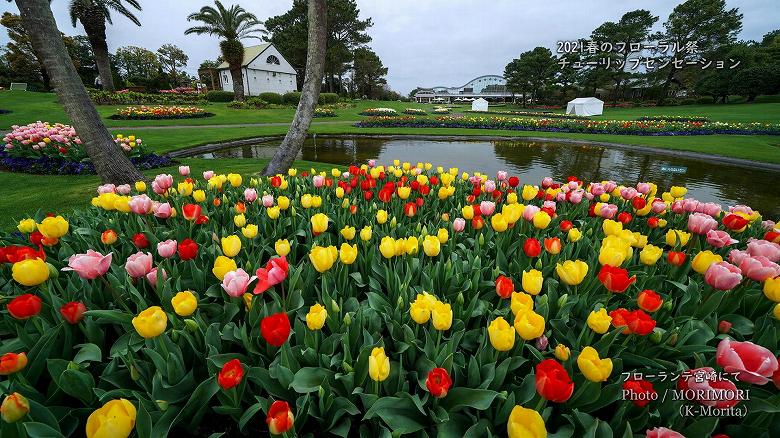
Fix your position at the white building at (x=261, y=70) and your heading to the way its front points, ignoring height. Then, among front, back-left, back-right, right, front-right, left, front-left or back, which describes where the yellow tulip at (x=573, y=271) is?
front-right

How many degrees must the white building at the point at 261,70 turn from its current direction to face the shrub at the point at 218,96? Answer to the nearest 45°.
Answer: approximately 90° to its right

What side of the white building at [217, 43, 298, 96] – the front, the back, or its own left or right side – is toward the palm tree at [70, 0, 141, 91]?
right

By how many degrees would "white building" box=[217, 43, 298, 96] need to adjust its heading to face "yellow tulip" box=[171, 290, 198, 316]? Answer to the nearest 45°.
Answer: approximately 45° to its right

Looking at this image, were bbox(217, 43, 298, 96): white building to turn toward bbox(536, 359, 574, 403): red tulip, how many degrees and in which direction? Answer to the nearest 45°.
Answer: approximately 45° to its right

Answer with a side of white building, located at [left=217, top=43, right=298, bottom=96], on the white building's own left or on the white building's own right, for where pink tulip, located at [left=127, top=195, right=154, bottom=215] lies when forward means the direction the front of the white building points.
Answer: on the white building's own right

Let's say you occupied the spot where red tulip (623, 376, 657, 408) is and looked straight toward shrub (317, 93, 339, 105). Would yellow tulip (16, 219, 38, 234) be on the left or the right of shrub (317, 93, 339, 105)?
left

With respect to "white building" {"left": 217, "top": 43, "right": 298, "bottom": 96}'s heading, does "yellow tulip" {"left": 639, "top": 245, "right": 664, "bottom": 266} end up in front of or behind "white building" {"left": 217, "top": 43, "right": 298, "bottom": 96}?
in front

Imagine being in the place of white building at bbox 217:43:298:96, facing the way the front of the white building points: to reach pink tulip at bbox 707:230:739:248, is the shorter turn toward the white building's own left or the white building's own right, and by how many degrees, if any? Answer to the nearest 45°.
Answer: approximately 45° to the white building's own right

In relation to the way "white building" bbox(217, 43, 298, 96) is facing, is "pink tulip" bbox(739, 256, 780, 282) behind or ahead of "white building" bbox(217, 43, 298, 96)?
ahead

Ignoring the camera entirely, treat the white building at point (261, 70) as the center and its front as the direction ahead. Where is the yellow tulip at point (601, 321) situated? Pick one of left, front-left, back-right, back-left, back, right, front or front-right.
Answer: front-right

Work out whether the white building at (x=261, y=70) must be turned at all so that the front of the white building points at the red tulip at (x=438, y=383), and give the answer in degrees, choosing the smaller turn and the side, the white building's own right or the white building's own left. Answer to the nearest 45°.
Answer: approximately 45° to the white building's own right

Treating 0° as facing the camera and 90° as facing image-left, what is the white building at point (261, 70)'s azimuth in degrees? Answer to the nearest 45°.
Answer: approximately 315°
